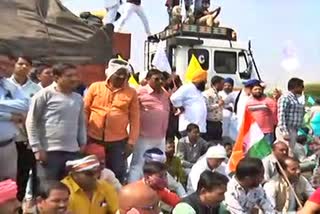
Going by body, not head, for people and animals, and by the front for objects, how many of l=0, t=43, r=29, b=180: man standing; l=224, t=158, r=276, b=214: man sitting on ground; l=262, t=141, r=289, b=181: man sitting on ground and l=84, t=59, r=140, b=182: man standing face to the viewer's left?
0

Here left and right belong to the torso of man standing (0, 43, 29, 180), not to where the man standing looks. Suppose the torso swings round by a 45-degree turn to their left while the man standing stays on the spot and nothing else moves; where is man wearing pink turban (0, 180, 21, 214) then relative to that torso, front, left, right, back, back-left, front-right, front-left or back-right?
right

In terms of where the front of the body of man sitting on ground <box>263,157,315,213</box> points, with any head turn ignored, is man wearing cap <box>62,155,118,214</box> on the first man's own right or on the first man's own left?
on the first man's own right

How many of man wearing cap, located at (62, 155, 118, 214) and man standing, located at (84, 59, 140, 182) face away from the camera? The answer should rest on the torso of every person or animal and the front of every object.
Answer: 0

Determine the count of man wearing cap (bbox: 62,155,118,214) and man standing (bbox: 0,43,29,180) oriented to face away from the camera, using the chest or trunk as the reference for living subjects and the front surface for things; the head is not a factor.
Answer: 0

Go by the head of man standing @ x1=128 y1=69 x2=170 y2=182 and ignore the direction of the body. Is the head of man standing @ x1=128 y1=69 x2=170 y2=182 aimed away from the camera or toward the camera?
toward the camera

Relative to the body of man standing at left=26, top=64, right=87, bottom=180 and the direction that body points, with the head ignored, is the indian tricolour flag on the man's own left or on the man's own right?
on the man's own left

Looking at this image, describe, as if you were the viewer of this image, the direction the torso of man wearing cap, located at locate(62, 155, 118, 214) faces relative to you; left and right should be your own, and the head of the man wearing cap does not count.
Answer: facing the viewer and to the right of the viewer

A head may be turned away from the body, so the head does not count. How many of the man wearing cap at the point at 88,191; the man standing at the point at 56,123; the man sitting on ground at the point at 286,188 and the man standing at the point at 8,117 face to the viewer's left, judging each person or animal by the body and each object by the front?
0

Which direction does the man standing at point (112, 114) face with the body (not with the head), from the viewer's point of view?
toward the camera
